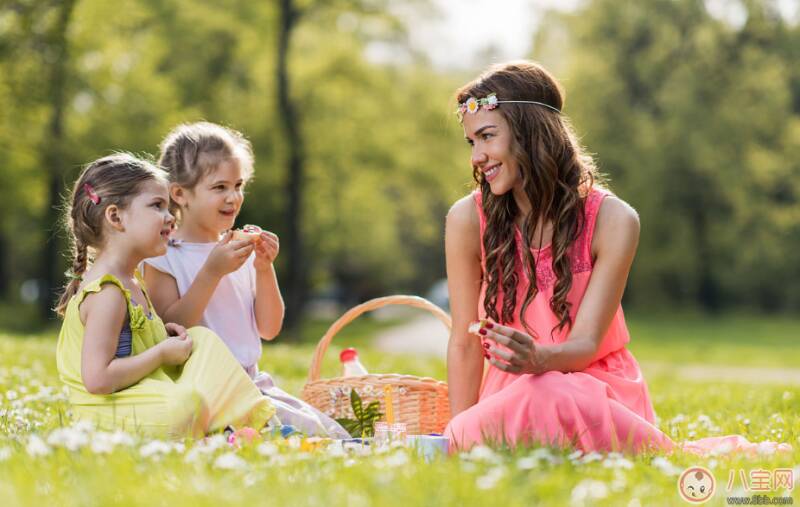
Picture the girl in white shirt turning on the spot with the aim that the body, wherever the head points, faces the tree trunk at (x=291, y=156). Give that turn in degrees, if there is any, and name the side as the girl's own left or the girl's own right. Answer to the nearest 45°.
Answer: approximately 135° to the girl's own left

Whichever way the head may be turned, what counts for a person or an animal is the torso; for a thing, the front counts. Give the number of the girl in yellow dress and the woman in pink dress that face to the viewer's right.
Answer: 1

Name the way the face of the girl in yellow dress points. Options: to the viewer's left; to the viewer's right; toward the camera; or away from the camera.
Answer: to the viewer's right

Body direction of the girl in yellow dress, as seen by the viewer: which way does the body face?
to the viewer's right

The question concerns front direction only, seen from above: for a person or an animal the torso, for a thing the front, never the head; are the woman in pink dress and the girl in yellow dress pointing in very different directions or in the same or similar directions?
very different directions

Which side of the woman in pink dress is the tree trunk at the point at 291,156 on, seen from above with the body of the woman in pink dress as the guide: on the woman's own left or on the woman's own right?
on the woman's own right

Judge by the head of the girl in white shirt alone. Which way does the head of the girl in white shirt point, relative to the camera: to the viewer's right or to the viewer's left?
to the viewer's right
